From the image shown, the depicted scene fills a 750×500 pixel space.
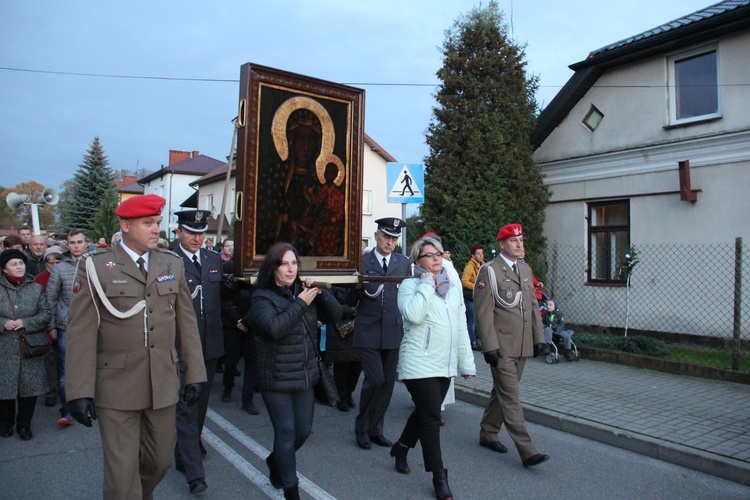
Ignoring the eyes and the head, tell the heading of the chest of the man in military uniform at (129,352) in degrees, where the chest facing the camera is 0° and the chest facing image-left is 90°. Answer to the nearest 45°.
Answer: approximately 315°

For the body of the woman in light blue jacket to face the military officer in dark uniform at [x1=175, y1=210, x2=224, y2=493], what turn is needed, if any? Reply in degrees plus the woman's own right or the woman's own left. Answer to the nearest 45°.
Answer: approximately 135° to the woman's own right

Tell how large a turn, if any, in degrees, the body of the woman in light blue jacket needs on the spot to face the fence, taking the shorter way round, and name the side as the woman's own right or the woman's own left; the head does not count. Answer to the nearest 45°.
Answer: approximately 90° to the woman's own left

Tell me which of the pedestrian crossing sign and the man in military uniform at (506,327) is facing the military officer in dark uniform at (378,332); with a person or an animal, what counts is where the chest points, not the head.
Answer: the pedestrian crossing sign

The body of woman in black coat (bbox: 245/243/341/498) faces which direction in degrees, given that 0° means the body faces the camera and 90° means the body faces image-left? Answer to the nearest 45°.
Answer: approximately 315°

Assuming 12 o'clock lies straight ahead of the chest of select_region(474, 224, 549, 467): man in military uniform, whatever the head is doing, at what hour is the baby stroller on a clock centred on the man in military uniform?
The baby stroller is roughly at 8 o'clock from the man in military uniform.

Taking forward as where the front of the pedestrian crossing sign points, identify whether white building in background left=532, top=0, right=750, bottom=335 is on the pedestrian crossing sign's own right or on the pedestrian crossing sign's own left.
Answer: on the pedestrian crossing sign's own left

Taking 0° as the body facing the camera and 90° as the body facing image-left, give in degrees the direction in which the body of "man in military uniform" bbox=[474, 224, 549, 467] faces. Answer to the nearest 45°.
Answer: approximately 315°

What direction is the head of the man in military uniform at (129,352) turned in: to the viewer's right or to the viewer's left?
to the viewer's right

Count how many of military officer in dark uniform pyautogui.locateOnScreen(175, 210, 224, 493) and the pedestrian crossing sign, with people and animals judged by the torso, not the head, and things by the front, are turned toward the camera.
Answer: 2

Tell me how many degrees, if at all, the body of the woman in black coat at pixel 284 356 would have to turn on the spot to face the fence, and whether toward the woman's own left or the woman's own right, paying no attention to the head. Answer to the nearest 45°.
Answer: approximately 90° to the woman's own left

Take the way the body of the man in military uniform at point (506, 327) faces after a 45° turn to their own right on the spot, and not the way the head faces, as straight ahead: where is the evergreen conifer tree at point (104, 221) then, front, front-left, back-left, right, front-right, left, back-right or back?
back-right

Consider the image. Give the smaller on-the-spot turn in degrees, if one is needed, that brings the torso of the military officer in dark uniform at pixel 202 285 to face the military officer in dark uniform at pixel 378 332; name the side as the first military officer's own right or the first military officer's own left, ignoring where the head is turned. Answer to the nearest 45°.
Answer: approximately 90° to the first military officer's own left

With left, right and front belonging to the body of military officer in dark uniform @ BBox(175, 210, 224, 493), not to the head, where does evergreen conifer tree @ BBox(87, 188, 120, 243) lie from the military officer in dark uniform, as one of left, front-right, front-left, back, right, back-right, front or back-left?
back
